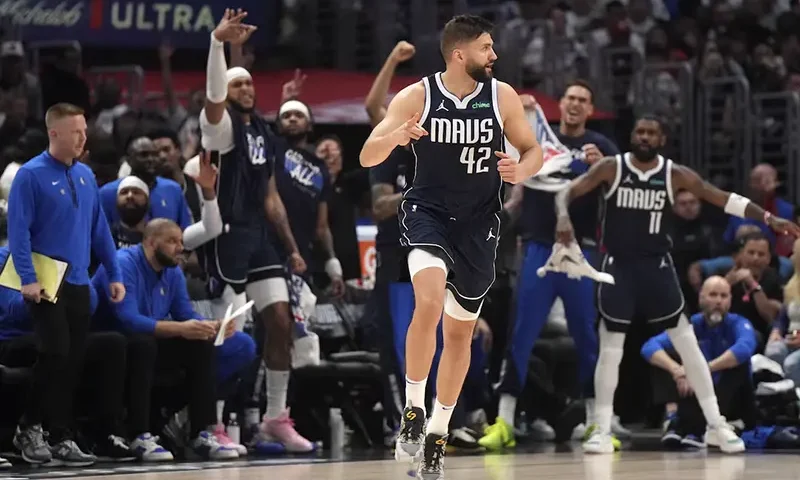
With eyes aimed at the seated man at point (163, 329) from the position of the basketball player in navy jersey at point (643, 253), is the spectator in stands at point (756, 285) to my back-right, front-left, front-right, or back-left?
back-right

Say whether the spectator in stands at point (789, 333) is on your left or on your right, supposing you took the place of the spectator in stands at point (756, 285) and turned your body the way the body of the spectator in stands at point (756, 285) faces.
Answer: on your left

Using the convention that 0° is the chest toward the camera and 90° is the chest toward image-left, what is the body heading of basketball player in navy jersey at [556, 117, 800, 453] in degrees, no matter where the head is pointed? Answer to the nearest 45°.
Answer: approximately 0°

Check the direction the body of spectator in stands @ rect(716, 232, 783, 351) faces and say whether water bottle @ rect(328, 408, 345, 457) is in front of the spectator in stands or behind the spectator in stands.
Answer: in front

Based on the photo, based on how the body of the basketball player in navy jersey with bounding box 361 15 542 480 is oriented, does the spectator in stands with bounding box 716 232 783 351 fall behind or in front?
behind

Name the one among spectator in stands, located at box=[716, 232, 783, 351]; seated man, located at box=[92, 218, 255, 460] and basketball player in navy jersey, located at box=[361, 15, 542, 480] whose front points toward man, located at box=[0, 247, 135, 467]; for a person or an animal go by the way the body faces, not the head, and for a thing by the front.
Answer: the spectator in stands

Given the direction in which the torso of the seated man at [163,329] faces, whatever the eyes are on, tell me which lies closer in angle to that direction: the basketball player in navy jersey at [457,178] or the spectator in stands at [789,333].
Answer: the basketball player in navy jersey

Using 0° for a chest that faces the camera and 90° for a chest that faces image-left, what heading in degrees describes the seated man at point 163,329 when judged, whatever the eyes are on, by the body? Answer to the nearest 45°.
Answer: approximately 315°

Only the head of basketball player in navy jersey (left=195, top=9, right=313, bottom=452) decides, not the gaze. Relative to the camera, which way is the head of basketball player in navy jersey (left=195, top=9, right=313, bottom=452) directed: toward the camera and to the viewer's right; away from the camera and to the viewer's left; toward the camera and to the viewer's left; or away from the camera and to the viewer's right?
toward the camera and to the viewer's right

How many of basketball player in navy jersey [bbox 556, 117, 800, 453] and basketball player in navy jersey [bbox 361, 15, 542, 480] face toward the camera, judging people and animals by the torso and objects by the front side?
2
